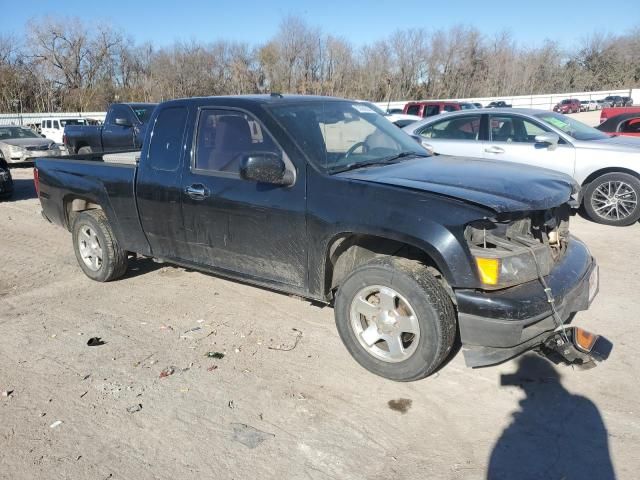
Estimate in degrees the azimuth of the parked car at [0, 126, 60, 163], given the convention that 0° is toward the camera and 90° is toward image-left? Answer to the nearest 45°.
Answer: approximately 315°

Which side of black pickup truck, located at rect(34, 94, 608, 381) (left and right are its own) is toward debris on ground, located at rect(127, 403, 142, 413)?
right

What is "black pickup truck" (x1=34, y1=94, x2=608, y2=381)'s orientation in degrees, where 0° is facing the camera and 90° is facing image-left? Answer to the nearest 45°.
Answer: approximately 315°

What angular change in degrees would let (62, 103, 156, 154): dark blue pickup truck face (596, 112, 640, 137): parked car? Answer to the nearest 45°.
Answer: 0° — it already faces it

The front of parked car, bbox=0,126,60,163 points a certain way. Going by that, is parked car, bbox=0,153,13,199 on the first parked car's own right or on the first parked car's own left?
on the first parked car's own right

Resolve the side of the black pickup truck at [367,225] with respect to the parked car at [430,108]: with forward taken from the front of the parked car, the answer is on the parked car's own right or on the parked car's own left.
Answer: on the parked car's own right

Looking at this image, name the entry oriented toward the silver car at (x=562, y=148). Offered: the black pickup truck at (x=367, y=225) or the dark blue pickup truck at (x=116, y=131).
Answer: the dark blue pickup truck at (x=116, y=131)

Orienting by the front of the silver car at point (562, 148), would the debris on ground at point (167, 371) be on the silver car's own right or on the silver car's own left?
on the silver car's own right

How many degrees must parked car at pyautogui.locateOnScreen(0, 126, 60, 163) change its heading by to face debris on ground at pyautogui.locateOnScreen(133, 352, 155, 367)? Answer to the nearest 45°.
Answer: approximately 45° to its right

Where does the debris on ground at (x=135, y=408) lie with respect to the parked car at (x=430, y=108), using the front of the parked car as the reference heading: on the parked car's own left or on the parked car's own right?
on the parked car's own right

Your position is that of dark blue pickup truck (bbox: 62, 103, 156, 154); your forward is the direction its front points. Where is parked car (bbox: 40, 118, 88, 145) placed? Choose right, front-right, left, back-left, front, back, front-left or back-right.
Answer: back-left
